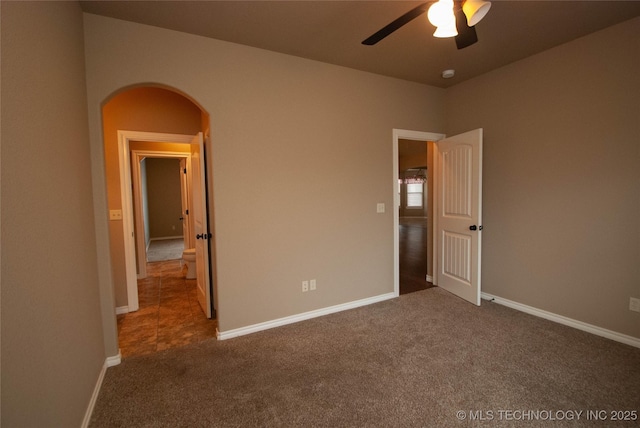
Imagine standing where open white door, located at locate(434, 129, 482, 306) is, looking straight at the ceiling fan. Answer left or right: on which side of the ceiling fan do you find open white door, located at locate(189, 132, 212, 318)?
right

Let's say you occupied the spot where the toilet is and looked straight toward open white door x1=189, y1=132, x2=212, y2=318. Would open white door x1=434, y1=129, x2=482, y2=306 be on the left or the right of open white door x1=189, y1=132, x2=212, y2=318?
left

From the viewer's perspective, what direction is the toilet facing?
to the viewer's left

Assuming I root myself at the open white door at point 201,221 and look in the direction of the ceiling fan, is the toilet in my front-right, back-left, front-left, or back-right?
back-left

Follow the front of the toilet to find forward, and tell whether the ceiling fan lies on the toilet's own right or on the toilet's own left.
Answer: on the toilet's own left

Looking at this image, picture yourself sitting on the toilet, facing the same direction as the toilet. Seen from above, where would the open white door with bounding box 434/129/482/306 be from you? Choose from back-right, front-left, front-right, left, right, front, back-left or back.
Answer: back-left

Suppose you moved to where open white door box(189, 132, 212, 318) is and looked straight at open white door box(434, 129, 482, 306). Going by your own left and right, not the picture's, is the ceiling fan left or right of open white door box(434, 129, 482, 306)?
right

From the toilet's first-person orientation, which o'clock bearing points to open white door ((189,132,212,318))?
The open white door is roughly at 9 o'clock from the toilet.
